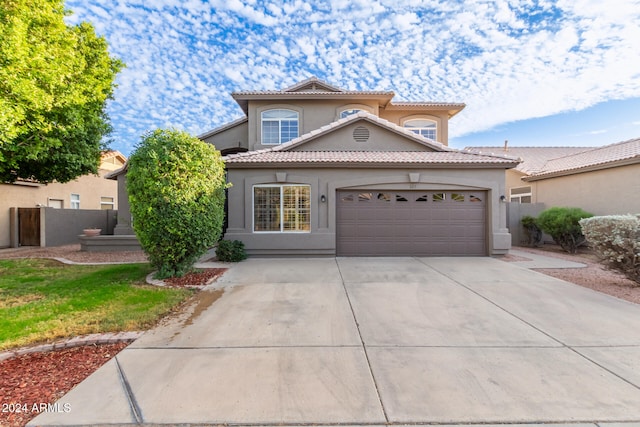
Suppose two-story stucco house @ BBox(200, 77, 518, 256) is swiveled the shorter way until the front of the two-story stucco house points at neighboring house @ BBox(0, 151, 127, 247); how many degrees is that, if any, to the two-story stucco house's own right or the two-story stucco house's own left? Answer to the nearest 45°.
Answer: approximately 90° to the two-story stucco house's own right

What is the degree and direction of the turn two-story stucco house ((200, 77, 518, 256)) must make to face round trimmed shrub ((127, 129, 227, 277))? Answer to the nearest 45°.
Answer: approximately 45° to its right

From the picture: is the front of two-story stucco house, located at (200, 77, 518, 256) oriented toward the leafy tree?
no

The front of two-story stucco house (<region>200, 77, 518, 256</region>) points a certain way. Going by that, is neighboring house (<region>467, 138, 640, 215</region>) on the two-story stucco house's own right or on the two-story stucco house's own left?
on the two-story stucco house's own left

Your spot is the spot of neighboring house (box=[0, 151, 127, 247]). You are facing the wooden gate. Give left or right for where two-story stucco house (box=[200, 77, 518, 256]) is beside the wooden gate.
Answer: left

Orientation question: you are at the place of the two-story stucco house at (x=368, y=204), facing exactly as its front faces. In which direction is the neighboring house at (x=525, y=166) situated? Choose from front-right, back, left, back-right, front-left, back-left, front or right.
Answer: back-left

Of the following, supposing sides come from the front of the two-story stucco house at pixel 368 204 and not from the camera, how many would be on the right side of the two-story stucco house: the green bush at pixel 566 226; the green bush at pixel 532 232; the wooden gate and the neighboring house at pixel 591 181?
1

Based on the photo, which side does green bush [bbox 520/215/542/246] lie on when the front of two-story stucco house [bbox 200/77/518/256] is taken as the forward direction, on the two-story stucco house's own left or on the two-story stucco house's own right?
on the two-story stucco house's own left

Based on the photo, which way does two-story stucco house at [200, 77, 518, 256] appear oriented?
toward the camera

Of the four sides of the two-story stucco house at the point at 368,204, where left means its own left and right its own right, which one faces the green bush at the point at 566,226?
left
